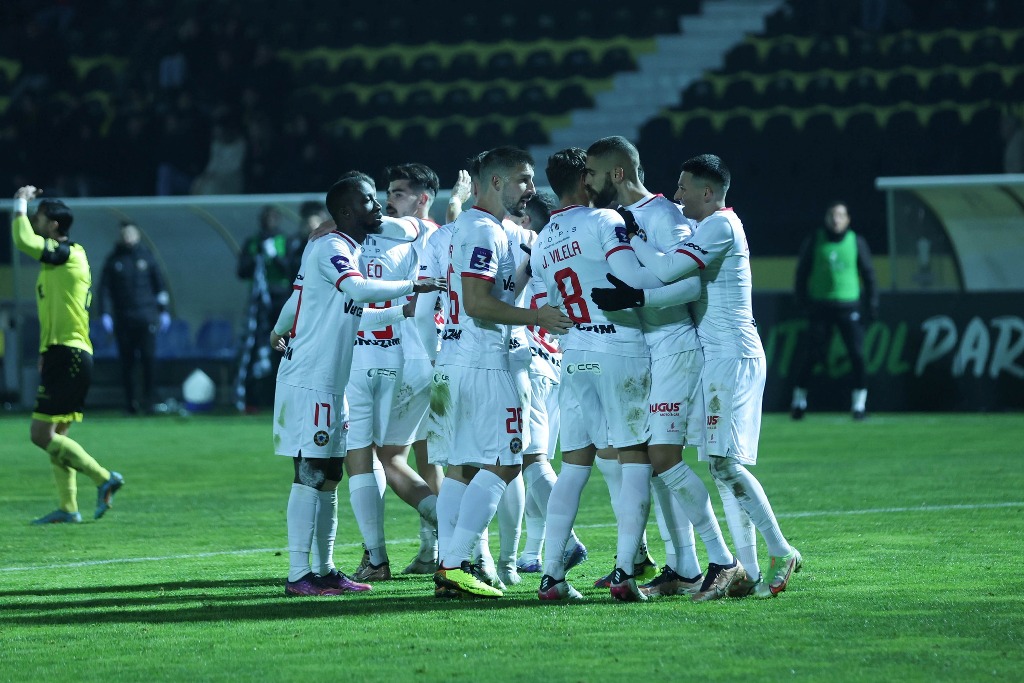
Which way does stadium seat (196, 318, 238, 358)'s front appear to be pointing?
toward the camera

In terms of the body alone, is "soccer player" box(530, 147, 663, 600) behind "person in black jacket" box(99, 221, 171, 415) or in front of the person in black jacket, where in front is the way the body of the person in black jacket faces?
in front

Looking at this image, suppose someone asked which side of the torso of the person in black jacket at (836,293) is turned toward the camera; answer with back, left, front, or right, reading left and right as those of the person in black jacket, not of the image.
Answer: front

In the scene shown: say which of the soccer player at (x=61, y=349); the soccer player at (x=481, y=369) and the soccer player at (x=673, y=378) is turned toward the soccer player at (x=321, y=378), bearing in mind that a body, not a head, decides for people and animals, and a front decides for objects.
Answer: the soccer player at (x=673, y=378)

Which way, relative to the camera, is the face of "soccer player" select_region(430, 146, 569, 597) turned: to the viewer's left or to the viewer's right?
to the viewer's right

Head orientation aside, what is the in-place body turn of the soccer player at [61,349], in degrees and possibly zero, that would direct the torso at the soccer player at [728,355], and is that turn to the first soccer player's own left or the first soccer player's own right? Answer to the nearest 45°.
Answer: approximately 135° to the first soccer player's own left

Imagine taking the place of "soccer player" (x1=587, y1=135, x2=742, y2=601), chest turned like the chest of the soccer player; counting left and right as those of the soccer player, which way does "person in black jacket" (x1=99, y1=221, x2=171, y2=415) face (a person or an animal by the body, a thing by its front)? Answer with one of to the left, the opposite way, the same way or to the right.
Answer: to the left

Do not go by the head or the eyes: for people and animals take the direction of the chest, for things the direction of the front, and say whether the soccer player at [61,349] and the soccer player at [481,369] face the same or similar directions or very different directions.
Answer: very different directions

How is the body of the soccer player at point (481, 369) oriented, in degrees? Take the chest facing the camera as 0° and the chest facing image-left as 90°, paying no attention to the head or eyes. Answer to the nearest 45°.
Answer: approximately 270°

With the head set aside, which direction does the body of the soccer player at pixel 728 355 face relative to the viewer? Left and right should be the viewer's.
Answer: facing to the left of the viewer

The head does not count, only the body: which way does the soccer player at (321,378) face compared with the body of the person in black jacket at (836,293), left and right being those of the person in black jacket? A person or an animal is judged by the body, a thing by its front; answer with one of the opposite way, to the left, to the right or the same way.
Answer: to the left

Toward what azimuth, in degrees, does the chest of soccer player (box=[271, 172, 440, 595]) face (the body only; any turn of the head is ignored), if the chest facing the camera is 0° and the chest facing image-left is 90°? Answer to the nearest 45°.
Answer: approximately 270°
